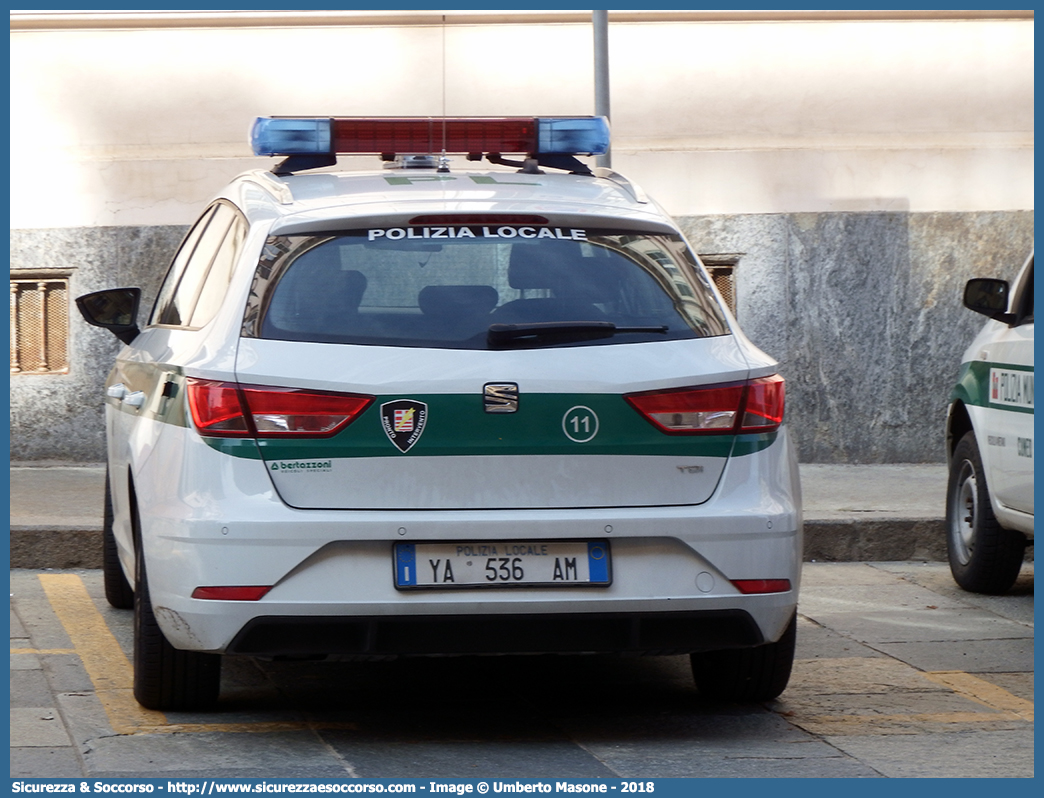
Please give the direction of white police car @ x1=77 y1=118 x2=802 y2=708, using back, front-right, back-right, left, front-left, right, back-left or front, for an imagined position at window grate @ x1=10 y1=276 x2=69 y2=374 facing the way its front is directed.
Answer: front

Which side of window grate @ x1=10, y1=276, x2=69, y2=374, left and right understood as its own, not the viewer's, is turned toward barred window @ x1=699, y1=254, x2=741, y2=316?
left

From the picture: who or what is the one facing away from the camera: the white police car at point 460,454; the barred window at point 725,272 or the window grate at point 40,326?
the white police car

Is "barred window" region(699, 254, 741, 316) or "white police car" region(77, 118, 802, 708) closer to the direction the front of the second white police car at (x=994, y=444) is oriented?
the barred window

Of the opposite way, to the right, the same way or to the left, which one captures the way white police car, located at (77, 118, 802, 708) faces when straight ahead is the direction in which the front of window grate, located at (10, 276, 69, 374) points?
the opposite way

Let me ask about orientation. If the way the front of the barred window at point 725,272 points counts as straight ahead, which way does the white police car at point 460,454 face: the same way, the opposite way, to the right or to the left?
the opposite way

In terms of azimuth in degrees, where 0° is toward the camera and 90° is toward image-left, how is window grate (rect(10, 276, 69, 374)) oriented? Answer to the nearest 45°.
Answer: approximately 0°

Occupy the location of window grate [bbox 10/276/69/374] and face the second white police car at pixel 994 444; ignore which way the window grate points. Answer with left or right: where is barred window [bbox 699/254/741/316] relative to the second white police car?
left

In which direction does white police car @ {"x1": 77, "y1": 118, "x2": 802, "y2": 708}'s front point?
away from the camera
